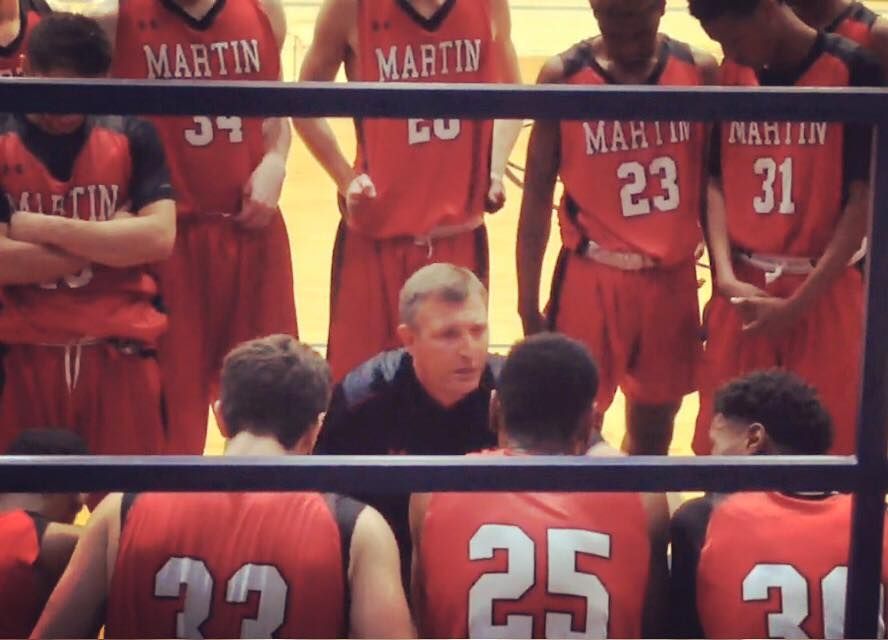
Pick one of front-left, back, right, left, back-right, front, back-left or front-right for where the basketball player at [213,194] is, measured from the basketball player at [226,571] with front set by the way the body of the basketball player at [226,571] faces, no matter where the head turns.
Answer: front

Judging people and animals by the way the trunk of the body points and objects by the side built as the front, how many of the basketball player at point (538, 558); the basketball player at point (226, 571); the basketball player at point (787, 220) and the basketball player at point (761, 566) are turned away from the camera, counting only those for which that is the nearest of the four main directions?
3

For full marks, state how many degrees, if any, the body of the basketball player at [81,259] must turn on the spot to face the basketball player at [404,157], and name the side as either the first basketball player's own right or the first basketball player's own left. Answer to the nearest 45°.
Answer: approximately 90° to the first basketball player's own left

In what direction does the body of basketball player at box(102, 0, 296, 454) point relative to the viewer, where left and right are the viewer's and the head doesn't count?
facing the viewer

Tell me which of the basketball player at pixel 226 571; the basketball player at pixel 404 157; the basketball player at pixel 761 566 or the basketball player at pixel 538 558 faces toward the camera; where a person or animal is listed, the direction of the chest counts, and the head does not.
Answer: the basketball player at pixel 404 157

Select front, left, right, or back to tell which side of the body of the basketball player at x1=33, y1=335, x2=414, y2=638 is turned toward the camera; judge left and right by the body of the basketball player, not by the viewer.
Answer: back

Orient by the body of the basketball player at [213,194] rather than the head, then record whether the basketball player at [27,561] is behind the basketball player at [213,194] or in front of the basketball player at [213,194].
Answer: in front

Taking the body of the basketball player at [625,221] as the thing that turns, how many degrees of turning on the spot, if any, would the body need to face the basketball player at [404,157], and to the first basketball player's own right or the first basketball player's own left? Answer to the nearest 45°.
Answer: approximately 90° to the first basketball player's own right

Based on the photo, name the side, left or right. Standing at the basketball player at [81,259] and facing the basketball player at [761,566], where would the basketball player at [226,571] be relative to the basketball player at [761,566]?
right

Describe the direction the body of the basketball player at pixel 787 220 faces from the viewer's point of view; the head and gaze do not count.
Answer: toward the camera

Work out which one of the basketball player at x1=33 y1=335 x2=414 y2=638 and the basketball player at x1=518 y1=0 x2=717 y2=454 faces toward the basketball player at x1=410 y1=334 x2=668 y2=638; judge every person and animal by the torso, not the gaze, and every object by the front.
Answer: the basketball player at x1=518 y1=0 x2=717 y2=454

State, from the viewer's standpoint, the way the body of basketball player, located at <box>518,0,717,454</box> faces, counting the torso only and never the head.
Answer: toward the camera

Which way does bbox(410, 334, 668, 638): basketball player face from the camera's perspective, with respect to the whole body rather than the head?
away from the camera

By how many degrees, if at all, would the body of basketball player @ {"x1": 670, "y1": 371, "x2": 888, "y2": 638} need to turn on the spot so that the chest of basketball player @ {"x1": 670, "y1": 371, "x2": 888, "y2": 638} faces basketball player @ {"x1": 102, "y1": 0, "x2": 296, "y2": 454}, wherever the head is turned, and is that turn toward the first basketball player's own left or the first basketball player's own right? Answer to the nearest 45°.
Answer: approximately 45° to the first basketball player's own left

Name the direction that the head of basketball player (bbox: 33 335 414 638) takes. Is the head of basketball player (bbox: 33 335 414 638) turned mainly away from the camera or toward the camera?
away from the camera

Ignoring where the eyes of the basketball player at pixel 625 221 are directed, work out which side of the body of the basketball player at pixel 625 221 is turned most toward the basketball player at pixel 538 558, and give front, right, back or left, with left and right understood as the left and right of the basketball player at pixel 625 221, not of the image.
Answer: front

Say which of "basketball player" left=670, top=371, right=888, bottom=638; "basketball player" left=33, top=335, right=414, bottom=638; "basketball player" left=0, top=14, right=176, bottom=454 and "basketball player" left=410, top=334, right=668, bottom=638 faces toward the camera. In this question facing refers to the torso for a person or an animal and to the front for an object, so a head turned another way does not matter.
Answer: "basketball player" left=0, top=14, right=176, bottom=454
